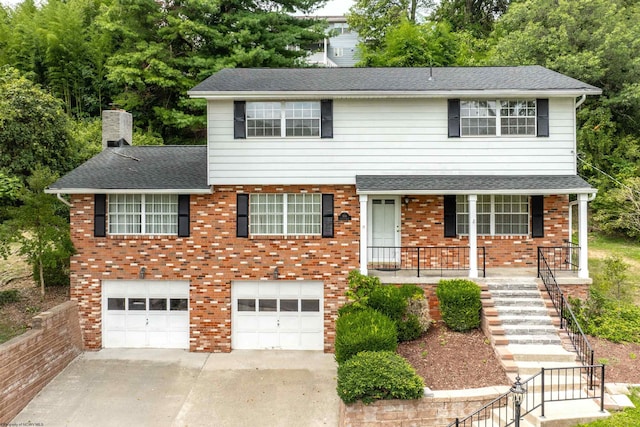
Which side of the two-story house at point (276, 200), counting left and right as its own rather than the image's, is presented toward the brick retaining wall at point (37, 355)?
right

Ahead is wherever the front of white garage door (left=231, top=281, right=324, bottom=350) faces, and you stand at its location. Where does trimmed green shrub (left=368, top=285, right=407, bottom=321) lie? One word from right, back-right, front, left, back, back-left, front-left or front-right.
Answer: front-left

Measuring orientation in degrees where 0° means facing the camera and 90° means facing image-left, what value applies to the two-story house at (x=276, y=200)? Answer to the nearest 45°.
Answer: approximately 0°

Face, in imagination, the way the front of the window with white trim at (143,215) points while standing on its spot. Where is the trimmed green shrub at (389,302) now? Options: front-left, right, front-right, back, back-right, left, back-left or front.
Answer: front-left

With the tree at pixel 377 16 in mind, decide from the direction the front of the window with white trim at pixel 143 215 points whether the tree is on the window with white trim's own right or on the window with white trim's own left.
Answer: on the window with white trim's own left

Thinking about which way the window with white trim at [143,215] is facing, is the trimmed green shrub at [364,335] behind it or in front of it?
in front

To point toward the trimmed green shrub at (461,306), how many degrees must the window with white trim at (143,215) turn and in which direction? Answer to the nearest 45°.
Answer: approximately 45° to its left

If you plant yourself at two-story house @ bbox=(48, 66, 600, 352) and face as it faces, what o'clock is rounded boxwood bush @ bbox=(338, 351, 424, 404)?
The rounded boxwood bush is roughly at 11 o'clock from the two-story house.

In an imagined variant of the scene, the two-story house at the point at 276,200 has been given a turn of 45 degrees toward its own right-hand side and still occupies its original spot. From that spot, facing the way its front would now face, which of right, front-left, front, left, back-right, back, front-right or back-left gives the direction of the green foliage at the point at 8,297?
front-right

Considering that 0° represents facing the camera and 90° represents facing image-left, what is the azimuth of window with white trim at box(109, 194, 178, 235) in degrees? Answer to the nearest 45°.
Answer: approximately 0°

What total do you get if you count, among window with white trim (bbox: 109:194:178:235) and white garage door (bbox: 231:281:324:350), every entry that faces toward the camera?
2
